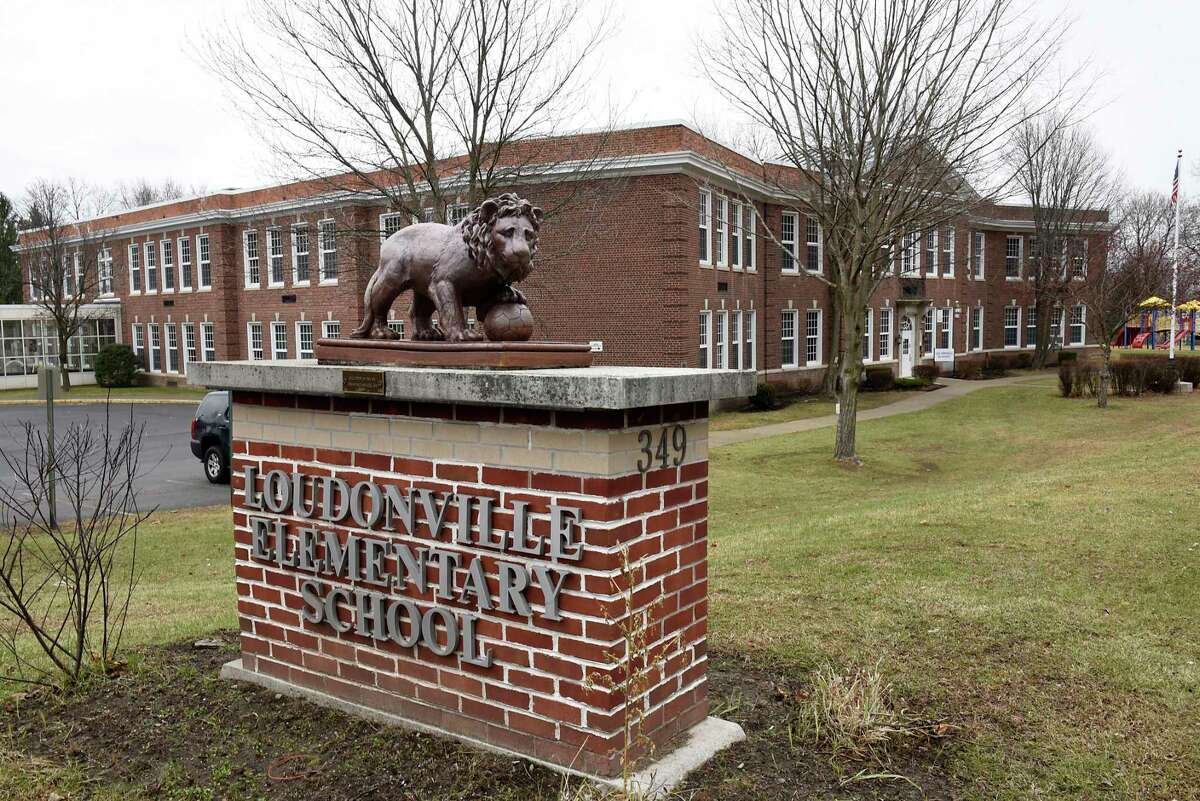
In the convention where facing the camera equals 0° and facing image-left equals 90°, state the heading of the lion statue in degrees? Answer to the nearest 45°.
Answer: approximately 315°

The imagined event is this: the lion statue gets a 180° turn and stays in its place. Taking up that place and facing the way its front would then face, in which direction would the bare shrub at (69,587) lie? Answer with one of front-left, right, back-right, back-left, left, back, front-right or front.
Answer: front

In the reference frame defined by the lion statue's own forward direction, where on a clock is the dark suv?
The dark suv is roughly at 7 o'clock from the lion statue.

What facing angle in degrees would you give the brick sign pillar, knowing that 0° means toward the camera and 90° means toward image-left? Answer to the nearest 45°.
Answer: approximately 45°

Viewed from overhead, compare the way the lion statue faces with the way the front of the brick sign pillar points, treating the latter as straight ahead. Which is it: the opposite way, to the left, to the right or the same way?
to the left
